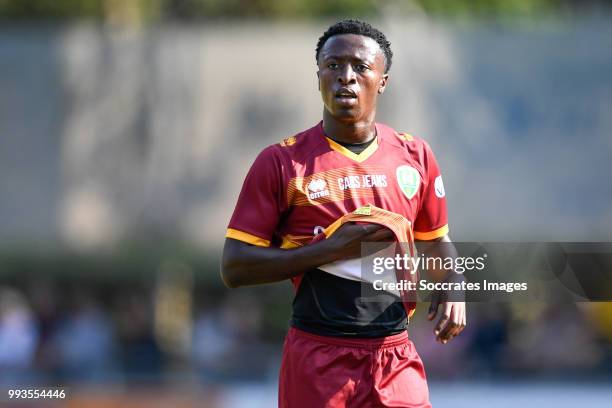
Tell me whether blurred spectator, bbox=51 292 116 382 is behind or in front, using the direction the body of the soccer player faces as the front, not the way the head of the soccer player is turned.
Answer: behind

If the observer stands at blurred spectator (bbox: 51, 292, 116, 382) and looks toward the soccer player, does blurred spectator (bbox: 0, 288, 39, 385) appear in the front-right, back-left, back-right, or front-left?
back-right

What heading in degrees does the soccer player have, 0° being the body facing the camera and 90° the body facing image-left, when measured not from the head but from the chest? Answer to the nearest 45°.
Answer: approximately 0°

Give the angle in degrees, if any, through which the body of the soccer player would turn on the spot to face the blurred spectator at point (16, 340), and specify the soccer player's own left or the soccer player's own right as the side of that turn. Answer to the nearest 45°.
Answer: approximately 135° to the soccer player's own right
